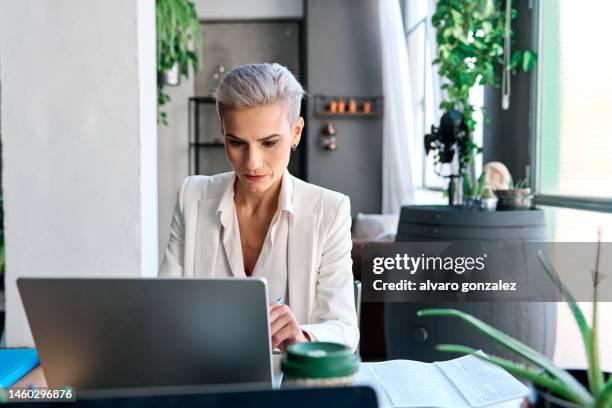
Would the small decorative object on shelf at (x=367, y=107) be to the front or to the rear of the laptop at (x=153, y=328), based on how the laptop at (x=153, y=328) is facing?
to the front

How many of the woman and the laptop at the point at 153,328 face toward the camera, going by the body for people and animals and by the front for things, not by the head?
1

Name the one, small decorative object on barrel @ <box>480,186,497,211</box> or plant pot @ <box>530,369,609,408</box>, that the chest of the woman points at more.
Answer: the plant pot

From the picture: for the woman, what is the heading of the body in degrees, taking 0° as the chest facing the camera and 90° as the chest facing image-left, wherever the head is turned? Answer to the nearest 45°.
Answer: approximately 0°

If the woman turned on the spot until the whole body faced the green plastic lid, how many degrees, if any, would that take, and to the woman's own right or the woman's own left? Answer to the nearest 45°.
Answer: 0° — they already face it

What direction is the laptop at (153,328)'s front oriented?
away from the camera

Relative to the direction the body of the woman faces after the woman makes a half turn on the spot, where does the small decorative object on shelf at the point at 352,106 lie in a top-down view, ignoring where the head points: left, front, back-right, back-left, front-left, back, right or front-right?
front

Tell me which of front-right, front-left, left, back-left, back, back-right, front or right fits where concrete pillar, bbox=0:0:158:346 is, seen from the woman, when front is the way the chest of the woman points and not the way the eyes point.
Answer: back-right

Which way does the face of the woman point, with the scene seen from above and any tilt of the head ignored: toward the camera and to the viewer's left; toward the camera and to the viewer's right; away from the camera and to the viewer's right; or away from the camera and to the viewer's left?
toward the camera and to the viewer's left

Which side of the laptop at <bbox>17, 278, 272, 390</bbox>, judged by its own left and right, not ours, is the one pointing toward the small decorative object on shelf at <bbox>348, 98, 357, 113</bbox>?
front

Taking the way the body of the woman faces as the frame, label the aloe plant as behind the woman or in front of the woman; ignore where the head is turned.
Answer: in front

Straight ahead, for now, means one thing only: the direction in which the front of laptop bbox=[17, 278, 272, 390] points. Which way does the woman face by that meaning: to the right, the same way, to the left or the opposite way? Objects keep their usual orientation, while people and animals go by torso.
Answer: the opposite way

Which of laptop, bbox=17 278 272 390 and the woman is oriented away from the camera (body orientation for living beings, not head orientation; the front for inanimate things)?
the laptop
